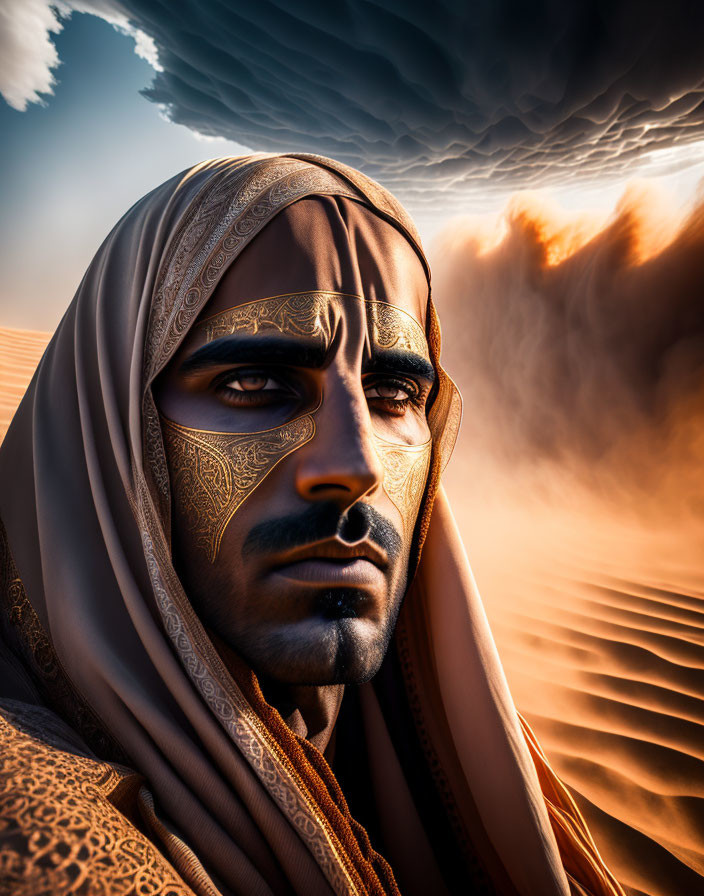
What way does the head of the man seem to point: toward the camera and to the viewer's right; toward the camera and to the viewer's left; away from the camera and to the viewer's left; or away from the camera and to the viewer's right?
toward the camera and to the viewer's right

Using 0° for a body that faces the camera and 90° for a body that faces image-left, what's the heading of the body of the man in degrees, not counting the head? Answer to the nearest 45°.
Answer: approximately 315°
